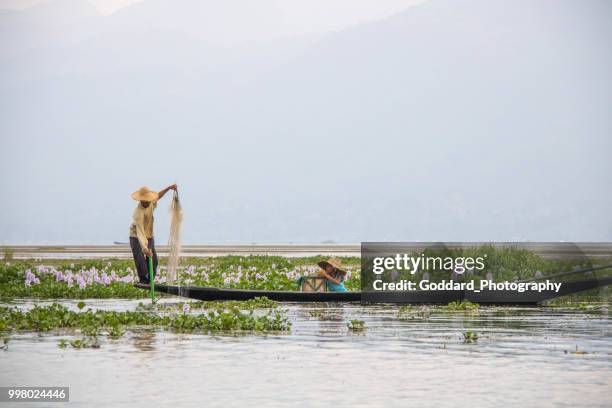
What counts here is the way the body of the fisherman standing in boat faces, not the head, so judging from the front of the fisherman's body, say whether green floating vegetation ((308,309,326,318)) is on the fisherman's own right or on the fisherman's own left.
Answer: on the fisherman's own left

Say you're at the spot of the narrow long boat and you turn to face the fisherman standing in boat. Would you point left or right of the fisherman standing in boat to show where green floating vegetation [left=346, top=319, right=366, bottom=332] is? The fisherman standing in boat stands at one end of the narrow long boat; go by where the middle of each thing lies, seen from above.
left

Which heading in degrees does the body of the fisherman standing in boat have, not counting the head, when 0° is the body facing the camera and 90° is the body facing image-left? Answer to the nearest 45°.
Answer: approximately 315°

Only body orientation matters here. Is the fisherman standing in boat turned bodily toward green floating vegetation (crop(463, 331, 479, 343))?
yes
